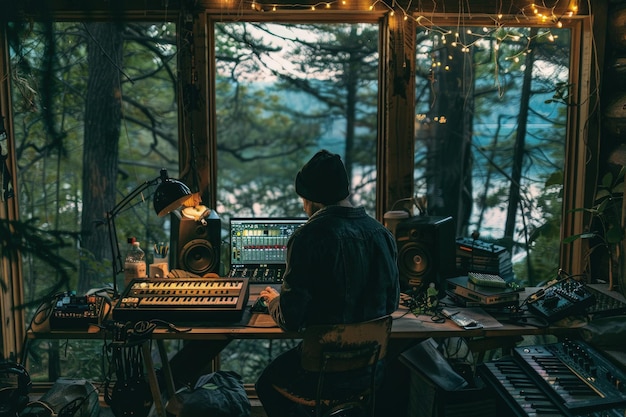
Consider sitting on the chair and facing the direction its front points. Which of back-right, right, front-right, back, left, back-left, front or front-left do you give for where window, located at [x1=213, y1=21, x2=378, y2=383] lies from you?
front-right

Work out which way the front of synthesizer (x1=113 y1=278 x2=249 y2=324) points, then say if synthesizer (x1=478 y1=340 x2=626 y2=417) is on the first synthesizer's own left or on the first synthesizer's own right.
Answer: on the first synthesizer's own left

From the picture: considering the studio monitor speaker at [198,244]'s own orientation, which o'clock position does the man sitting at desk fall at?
The man sitting at desk is roughly at 11 o'clock from the studio monitor speaker.

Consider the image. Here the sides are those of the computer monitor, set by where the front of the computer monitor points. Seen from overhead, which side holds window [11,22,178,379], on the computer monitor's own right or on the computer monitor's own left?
on the computer monitor's own right

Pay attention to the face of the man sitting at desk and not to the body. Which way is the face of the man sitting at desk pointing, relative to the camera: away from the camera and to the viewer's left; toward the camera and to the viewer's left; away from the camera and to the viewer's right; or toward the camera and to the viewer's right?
away from the camera and to the viewer's left

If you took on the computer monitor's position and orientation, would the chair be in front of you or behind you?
in front

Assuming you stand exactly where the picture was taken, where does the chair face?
facing away from the viewer and to the left of the viewer
